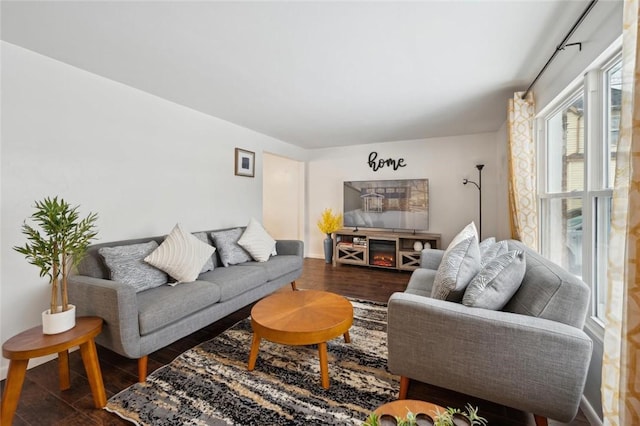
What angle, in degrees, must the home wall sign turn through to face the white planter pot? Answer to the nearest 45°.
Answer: approximately 45° to its right

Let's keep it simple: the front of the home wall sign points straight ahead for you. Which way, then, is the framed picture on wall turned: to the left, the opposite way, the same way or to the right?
to the left

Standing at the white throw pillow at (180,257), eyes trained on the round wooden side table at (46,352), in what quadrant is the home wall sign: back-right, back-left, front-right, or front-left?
back-left

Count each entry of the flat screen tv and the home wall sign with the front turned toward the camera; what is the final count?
2

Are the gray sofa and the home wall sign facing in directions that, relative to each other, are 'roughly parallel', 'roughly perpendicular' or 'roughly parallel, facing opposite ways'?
roughly perpendicular

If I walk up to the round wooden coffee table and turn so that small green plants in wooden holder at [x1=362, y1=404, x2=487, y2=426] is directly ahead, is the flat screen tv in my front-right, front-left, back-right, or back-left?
back-left

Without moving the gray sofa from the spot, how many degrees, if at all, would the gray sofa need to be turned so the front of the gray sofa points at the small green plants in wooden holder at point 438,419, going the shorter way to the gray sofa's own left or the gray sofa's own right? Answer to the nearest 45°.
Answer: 0° — it already faces it

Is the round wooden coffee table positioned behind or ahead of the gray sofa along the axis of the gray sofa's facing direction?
ahead

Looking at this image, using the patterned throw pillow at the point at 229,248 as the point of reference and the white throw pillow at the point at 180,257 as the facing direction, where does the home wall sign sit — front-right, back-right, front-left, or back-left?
back-left

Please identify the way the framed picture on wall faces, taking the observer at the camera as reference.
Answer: facing the viewer and to the right of the viewer

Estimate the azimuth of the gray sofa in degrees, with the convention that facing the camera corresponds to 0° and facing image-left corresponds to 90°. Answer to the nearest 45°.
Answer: approximately 315°

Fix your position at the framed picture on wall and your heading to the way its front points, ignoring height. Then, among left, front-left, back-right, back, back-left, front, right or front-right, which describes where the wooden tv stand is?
front-left
